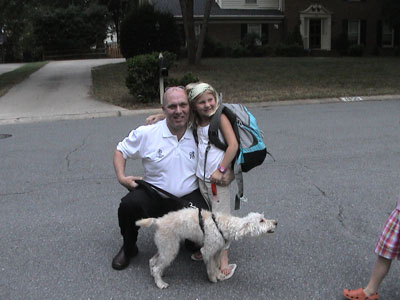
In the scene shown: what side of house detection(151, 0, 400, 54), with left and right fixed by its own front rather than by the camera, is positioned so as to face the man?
front

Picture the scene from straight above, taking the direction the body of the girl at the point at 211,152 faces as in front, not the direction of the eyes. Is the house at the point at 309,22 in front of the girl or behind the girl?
behind

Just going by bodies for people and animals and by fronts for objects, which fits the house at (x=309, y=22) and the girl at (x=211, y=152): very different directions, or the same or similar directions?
same or similar directions

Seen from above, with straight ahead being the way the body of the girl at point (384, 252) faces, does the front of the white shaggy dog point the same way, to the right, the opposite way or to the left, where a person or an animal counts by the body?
the opposite way

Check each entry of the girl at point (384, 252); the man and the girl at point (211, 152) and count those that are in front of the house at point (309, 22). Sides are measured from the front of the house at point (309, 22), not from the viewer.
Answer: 3

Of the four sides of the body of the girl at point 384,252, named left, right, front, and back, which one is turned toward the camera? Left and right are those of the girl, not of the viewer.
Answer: left

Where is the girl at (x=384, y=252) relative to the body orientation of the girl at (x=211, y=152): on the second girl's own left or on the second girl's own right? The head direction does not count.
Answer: on the second girl's own left

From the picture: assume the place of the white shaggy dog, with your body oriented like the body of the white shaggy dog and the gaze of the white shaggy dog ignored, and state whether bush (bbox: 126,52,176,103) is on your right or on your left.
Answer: on your left

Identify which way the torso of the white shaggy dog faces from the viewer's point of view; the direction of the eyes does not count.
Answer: to the viewer's right

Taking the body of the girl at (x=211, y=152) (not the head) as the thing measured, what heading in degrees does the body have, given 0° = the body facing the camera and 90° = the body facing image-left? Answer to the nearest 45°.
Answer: approximately 0°

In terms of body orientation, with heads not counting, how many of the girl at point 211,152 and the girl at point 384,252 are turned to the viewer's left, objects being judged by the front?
1

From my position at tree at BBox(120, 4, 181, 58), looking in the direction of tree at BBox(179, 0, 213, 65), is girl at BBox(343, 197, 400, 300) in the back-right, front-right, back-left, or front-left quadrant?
front-right

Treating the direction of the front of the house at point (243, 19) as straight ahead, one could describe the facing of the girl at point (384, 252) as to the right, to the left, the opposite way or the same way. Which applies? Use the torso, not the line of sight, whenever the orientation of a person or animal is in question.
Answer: to the right

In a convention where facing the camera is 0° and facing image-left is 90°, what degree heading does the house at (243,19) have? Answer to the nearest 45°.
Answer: approximately 0°
